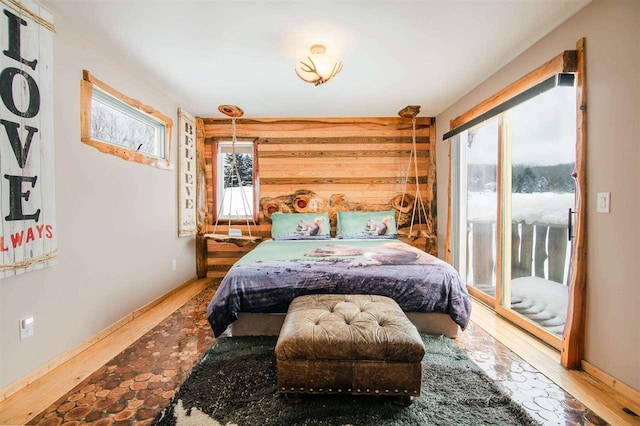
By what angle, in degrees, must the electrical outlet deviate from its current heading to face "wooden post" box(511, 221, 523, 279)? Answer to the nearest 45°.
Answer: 0° — it already faces it

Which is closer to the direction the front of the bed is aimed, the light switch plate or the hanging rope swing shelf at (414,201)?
the light switch plate

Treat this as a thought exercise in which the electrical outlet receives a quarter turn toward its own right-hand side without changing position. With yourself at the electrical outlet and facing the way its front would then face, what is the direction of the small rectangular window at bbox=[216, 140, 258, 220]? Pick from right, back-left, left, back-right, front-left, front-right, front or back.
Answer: back

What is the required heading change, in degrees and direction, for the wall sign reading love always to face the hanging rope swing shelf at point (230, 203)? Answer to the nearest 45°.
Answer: approximately 90° to its left

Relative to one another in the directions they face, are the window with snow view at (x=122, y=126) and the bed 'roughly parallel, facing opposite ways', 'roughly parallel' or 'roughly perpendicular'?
roughly perpendicular

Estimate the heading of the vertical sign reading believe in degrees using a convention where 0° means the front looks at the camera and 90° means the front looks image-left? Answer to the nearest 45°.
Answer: approximately 315°

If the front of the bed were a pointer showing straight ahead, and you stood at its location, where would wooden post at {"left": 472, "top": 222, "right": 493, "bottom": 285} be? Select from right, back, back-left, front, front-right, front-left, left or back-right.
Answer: back-left
